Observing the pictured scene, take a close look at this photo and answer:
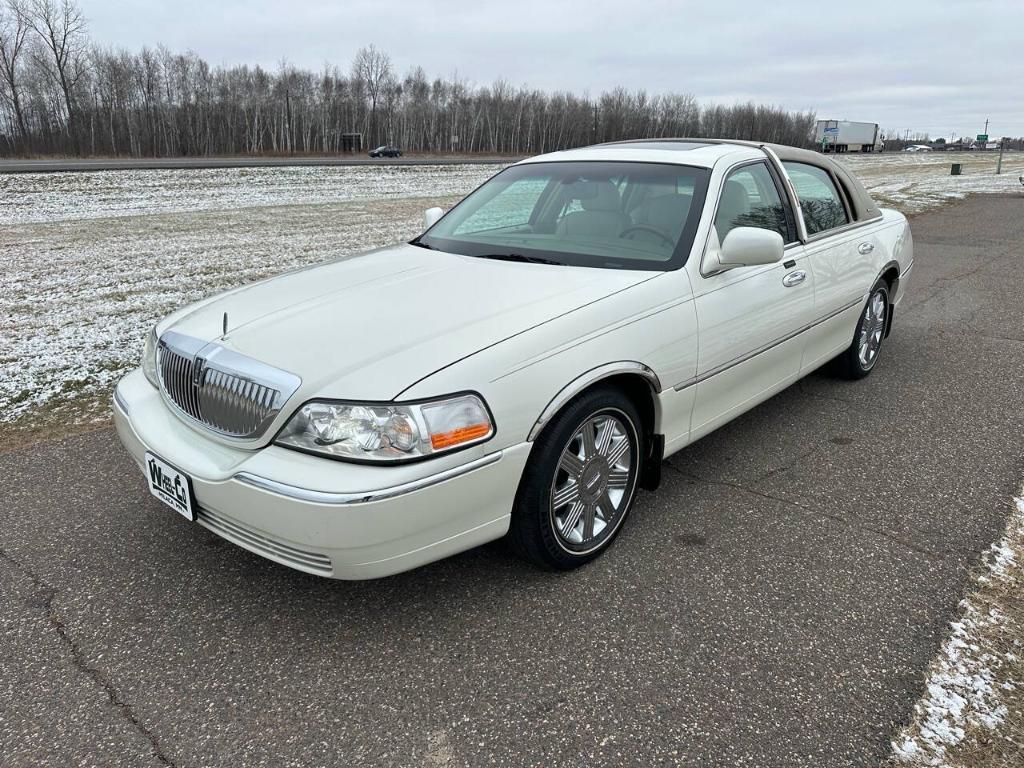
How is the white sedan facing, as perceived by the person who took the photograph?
facing the viewer and to the left of the viewer
